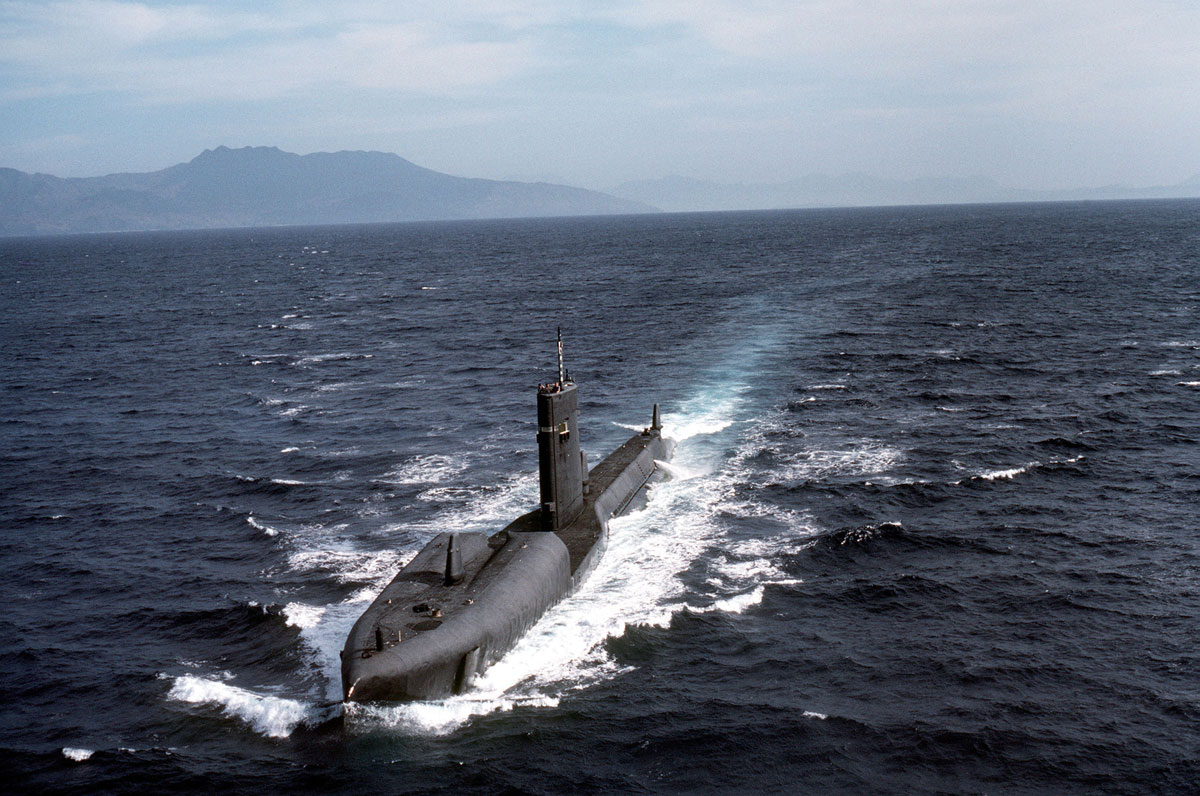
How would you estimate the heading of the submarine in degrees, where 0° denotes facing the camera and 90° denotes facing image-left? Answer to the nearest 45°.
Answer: approximately 45°
